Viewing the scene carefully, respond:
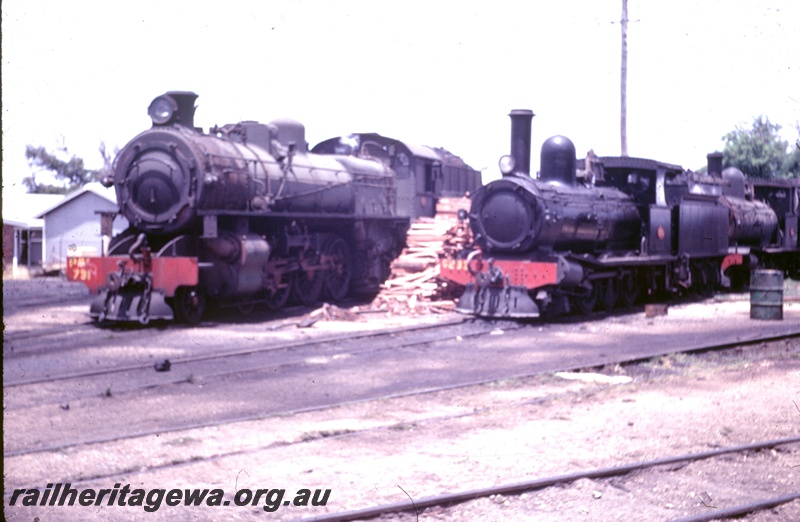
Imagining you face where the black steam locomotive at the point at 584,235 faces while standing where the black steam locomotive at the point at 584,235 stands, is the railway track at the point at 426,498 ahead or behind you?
ahead

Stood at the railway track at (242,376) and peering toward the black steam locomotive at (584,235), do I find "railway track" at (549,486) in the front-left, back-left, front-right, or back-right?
back-right

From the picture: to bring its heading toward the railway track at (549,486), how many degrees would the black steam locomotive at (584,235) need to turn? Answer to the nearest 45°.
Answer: approximately 45° to its left

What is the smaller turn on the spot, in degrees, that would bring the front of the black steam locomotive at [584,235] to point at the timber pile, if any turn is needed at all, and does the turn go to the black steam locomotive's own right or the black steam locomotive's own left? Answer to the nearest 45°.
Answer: approximately 90° to the black steam locomotive's own right

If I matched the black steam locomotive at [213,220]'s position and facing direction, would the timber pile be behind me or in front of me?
behind

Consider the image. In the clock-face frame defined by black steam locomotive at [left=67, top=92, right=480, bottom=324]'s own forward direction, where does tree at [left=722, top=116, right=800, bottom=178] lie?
The tree is roughly at 6 o'clock from the black steam locomotive.

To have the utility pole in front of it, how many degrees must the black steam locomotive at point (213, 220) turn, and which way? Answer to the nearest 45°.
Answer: approximately 180°

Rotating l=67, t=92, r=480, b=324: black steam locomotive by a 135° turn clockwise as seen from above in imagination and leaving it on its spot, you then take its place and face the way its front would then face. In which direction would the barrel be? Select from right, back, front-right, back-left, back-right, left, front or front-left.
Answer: right

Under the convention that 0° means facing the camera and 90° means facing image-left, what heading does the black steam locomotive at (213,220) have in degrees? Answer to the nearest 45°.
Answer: approximately 45°

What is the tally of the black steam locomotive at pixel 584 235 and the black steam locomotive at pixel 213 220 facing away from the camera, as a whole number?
0

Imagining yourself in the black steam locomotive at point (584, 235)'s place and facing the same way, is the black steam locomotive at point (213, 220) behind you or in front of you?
in front

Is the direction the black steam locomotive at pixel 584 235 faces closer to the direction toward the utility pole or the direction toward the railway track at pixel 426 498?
the railway track

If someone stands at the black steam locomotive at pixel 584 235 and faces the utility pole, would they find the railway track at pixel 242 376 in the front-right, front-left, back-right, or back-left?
back-left

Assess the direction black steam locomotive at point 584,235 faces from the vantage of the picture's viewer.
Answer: facing the viewer and to the left of the viewer

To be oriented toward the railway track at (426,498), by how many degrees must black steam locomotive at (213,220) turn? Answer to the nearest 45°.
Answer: approximately 45° to its left
